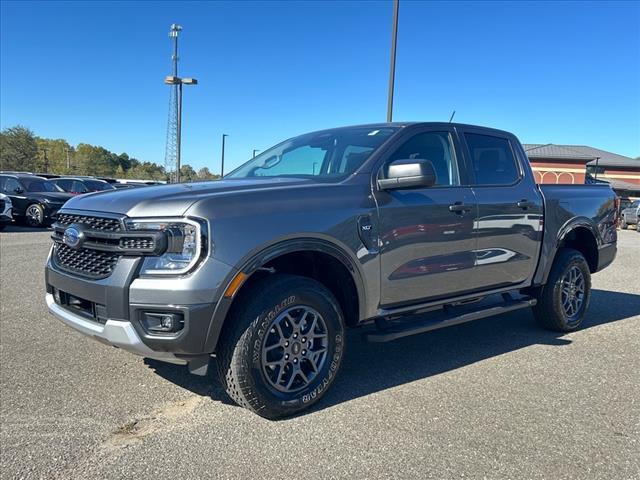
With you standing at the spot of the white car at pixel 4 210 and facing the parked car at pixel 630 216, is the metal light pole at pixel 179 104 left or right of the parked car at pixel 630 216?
left

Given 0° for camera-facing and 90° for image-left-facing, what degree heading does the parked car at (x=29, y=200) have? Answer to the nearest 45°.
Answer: approximately 315°

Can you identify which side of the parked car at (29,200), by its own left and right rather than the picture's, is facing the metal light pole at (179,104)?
left

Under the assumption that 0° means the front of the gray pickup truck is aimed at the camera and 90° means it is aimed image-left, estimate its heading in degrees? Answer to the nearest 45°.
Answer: approximately 45°

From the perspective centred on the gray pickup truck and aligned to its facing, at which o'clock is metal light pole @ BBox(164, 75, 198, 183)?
The metal light pole is roughly at 4 o'clock from the gray pickup truck.

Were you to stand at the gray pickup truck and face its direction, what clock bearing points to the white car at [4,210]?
The white car is roughly at 3 o'clock from the gray pickup truck.

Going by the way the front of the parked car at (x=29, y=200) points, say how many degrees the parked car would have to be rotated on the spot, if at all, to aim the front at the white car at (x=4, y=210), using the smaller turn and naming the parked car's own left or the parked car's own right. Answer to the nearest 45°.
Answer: approximately 45° to the parked car's own right
